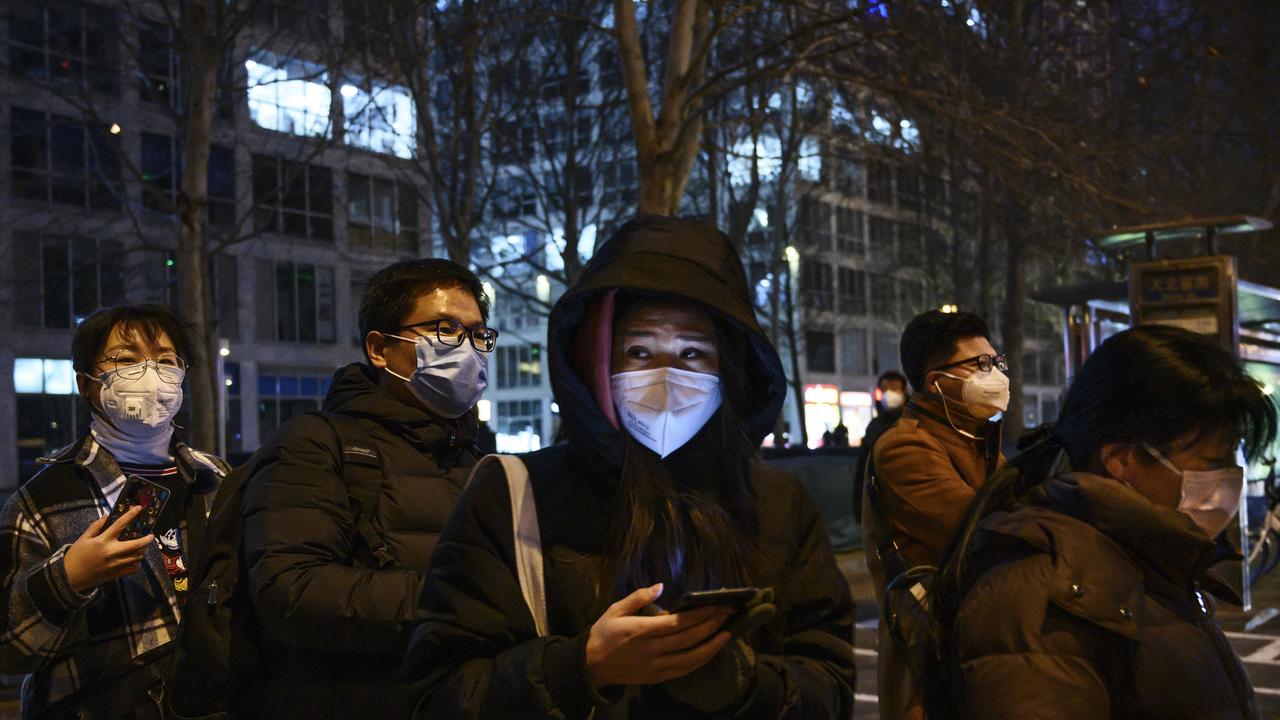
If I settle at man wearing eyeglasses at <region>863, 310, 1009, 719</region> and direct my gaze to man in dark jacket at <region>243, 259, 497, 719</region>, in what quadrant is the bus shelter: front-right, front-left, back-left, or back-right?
back-right

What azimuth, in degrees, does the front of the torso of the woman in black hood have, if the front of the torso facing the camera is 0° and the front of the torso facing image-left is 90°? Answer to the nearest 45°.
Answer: approximately 0°

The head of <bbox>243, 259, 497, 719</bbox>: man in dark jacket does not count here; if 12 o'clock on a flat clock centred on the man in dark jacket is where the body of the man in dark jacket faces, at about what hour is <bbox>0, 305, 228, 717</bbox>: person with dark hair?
The person with dark hair is roughly at 6 o'clock from the man in dark jacket.

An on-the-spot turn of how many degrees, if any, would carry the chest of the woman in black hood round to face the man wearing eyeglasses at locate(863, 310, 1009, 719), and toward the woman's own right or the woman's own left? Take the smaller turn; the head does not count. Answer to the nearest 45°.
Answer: approximately 135° to the woman's own left

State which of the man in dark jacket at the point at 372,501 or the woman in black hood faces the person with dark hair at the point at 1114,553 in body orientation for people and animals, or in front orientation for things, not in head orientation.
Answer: the man in dark jacket

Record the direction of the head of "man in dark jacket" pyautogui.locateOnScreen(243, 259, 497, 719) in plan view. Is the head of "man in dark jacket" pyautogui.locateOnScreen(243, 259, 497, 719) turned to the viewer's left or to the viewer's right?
to the viewer's right

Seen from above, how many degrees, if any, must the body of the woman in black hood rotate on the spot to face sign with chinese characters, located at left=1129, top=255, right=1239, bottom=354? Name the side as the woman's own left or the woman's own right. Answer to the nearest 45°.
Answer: approximately 135° to the woman's own left

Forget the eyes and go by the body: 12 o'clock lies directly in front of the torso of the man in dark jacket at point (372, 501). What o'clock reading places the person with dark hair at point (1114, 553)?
The person with dark hair is roughly at 12 o'clock from the man in dark jacket.
